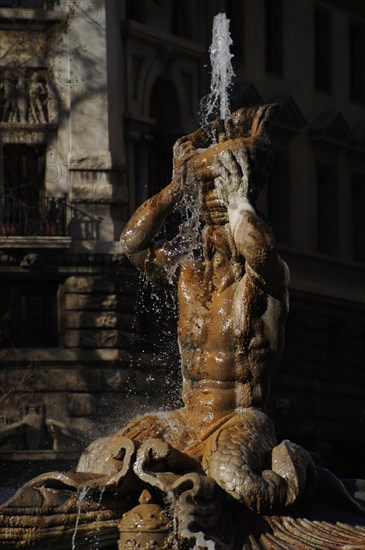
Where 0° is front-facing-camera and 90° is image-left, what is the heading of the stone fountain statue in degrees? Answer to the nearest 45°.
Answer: approximately 45°
